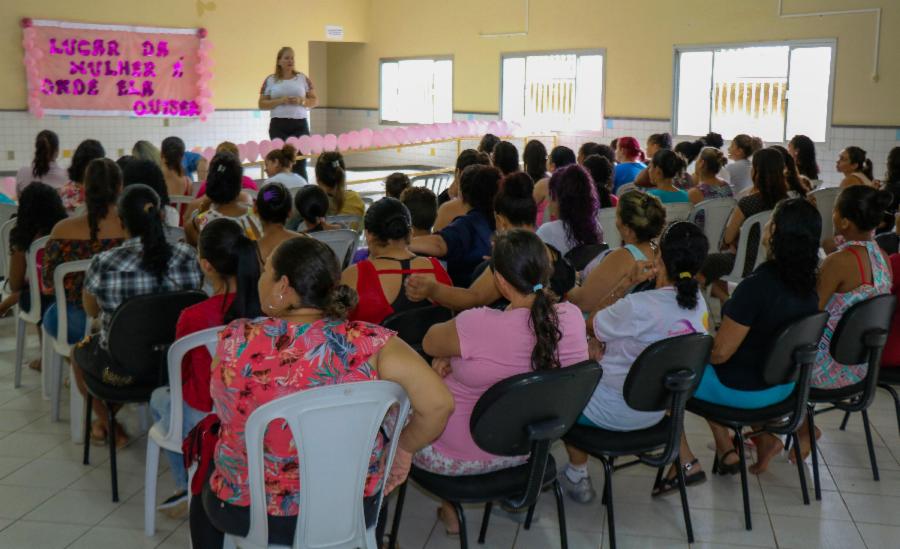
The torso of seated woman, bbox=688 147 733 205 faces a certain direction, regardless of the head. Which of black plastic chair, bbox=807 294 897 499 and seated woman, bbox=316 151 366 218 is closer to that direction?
the seated woman

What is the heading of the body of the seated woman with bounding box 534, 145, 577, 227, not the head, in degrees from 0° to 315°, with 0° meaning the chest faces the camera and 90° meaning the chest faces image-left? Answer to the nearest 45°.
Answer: approximately 135°

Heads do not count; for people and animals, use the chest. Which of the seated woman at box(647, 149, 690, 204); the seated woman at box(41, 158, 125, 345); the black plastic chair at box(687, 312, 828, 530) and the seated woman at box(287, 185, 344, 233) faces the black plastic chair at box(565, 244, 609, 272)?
the black plastic chair at box(687, 312, 828, 530)

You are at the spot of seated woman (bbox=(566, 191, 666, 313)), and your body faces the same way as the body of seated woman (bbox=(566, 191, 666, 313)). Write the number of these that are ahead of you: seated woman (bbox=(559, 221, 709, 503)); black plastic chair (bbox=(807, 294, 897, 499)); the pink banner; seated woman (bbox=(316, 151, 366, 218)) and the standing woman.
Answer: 3

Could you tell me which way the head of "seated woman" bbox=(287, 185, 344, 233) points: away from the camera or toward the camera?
away from the camera

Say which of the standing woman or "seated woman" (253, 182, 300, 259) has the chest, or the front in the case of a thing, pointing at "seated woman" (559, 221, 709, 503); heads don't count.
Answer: the standing woman

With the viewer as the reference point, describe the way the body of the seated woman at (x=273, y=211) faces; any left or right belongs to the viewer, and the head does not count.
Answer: facing away from the viewer

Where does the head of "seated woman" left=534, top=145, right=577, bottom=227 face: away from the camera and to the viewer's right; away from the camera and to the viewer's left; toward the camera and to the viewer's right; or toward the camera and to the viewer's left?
away from the camera and to the viewer's left

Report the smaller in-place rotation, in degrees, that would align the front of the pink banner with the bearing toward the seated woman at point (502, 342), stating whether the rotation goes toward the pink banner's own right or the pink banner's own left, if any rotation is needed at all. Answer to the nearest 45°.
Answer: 0° — it already faces them

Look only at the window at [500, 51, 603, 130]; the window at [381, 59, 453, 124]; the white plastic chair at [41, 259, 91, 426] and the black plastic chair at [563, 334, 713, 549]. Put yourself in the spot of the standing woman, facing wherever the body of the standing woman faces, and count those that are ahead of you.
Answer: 2

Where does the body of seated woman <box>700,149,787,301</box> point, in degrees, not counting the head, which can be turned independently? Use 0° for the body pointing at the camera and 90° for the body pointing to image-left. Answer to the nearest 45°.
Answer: approximately 135°

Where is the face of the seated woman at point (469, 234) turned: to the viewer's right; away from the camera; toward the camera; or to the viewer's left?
away from the camera

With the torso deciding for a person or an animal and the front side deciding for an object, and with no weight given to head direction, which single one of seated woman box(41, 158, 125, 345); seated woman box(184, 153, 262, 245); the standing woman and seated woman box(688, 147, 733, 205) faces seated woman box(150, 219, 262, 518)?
the standing woman

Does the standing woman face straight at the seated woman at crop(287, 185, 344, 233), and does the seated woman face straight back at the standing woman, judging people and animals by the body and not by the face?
yes

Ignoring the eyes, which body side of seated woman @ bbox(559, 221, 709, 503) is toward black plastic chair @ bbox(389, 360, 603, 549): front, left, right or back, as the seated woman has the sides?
left

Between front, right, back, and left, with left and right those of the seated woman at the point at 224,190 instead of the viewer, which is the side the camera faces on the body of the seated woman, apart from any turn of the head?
back

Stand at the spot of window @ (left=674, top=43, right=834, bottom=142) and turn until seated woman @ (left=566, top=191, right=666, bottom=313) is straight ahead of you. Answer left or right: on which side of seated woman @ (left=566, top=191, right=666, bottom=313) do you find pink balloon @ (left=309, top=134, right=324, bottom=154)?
right

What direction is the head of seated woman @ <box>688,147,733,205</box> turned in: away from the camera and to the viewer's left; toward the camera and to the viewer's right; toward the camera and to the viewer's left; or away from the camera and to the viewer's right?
away from the camera and to the viewer's left
